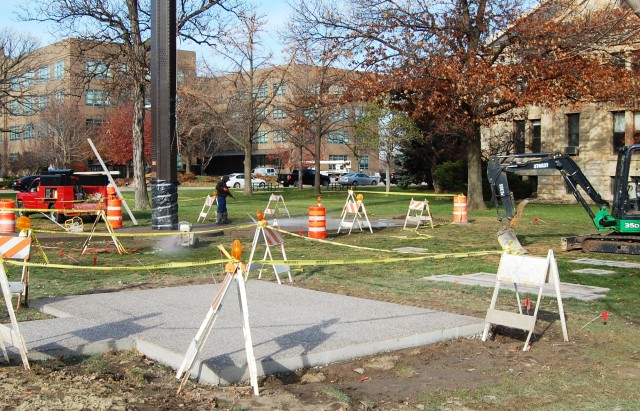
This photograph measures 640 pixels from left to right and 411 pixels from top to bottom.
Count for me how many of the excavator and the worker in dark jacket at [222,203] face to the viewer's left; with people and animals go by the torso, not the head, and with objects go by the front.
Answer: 1

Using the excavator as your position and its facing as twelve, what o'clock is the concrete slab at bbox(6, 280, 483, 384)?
The concrete slab is roughly at 10 o'clock from the excavator.

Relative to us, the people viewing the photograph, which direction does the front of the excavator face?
facing to the left of the viewer

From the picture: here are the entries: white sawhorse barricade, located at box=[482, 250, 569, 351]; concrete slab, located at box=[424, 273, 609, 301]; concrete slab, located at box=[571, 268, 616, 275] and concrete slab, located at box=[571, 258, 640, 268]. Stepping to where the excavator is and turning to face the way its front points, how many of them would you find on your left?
4

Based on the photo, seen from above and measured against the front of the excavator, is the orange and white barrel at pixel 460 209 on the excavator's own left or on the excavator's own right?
on the excavator's own right

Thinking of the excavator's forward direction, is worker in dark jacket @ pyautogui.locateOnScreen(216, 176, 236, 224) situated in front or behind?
in front

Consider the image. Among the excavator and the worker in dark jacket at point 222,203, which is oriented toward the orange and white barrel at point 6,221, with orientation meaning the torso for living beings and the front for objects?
the excavator

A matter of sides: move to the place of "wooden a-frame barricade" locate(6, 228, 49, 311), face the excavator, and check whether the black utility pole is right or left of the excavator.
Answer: left

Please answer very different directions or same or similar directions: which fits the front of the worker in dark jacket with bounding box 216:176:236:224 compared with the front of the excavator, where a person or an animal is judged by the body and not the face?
very different directions

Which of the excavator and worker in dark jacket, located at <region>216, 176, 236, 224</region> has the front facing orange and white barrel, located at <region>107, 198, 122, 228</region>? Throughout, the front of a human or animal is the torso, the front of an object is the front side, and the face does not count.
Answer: the excavator

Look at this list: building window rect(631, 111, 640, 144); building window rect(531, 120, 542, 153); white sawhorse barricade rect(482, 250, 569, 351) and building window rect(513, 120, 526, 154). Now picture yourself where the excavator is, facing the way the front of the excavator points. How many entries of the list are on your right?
3

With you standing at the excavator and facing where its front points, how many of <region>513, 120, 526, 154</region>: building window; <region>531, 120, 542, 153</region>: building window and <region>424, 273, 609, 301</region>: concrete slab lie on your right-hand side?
2

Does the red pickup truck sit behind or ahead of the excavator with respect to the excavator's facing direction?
ahead

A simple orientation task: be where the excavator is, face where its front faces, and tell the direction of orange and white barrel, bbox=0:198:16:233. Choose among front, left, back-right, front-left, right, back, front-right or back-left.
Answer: front
